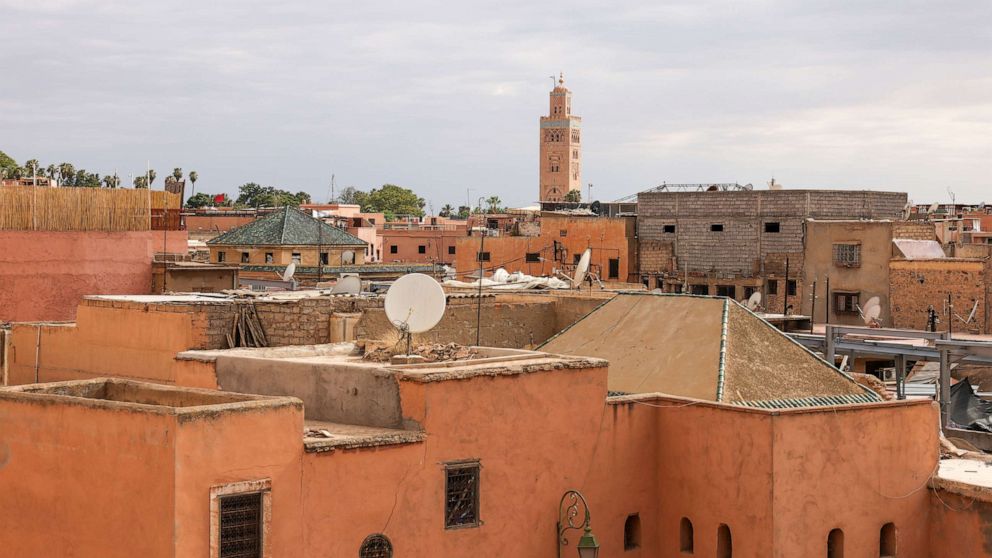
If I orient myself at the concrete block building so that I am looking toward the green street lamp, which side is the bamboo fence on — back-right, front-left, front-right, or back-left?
front-right

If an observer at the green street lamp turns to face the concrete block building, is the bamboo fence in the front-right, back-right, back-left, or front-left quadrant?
front-left

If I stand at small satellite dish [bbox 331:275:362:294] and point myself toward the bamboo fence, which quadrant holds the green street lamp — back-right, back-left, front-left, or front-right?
back-left

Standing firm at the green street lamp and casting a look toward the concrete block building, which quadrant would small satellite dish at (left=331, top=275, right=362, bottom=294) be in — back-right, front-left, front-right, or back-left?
front-left

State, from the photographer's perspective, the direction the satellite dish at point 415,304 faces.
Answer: facing the viewer

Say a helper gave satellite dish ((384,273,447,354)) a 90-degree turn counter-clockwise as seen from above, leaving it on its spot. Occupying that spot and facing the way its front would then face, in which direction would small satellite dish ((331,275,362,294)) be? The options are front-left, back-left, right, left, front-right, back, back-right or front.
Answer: left
